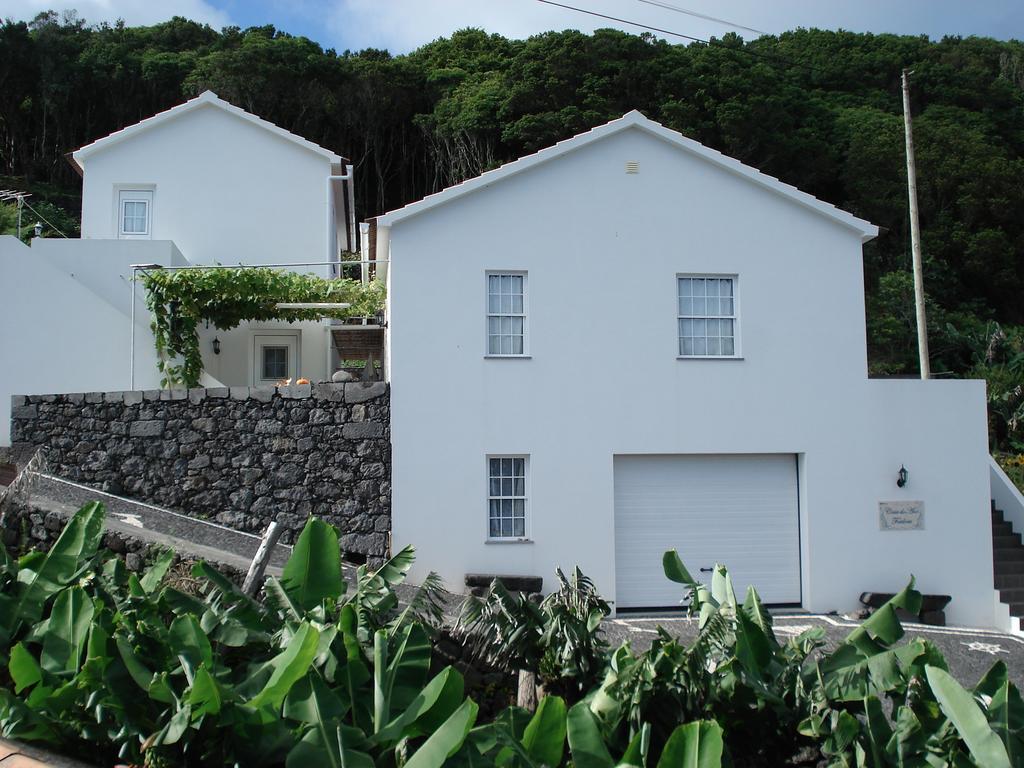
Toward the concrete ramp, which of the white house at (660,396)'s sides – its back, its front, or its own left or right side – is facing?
right

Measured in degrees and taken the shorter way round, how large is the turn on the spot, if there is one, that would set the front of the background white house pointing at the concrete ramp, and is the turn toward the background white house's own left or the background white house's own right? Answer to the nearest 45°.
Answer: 0° — it already faces it

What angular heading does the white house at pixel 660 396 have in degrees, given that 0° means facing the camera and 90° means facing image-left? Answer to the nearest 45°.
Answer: approximately 0°

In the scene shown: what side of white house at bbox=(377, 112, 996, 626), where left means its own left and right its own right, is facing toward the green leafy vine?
right

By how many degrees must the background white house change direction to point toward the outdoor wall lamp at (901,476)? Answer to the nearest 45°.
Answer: approximately 45° to its left

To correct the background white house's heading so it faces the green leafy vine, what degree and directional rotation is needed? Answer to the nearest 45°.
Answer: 0° — it already faces it

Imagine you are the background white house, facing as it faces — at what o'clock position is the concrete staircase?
The concrete staircase is roughly at 10 o'clock from the background white house.

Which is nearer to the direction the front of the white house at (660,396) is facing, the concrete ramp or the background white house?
the concrete ramp

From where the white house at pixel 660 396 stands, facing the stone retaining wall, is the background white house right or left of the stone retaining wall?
right

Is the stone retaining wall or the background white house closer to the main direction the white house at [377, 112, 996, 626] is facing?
the stone retaining wall

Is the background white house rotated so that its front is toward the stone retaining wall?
yes

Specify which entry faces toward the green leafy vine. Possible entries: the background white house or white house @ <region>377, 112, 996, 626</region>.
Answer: the background white house
